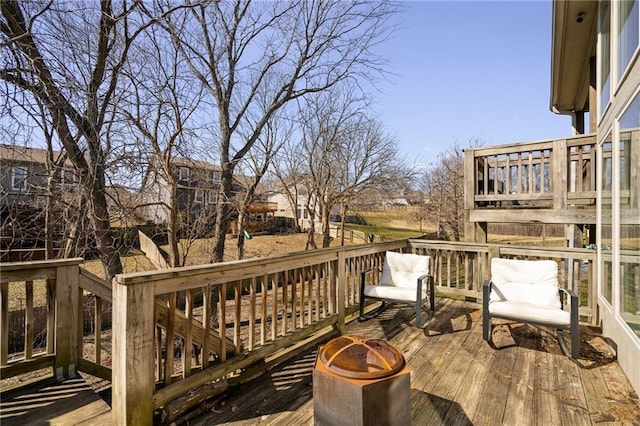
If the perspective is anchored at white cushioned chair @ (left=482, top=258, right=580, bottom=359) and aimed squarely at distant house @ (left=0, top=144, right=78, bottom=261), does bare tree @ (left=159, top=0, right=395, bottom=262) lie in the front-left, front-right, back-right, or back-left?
front-right

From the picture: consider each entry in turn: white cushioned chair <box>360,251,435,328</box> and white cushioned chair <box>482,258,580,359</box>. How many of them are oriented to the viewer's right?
0

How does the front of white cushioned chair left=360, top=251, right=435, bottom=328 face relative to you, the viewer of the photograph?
facing the viewer and to the left of the viewer

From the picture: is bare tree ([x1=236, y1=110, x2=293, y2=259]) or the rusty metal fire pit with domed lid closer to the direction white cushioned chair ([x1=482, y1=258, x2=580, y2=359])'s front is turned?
the rusty metal fire pit with domed lid

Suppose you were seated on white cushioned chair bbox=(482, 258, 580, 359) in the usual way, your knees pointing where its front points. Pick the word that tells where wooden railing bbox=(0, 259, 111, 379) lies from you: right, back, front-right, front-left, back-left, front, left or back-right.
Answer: front-right

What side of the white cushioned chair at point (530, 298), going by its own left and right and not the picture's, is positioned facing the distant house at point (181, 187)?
right

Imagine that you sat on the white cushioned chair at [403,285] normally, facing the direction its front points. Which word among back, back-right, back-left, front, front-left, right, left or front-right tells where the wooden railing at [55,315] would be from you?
front

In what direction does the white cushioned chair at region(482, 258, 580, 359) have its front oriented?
toward the camera

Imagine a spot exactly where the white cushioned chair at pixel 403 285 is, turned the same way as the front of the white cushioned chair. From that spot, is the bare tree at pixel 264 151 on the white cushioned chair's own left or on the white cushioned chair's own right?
on the white cushioned chair's own right

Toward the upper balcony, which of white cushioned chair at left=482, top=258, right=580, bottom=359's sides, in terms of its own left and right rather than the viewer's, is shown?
back

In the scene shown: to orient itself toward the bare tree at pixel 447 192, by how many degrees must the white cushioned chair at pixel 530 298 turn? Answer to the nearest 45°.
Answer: approximately 180°

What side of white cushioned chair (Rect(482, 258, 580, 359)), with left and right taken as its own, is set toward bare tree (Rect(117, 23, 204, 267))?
right

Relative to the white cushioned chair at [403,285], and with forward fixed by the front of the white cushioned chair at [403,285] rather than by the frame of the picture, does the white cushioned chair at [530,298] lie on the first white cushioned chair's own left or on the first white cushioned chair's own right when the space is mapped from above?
on the first white cushioned chair's own left
